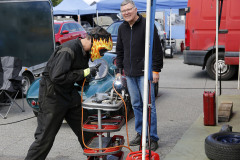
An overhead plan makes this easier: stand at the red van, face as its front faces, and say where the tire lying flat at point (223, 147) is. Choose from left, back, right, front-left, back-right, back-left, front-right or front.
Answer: right

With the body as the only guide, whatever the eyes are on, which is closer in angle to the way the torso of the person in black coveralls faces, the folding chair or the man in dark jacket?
the man in dark jacket

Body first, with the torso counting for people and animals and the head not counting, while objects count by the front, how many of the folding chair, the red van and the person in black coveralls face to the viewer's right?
2

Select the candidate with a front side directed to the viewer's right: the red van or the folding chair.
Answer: the red van

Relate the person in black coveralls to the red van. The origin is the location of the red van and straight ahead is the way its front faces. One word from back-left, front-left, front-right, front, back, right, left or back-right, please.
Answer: right

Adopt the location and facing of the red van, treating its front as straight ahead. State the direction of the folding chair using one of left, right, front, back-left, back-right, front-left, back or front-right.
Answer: back-right

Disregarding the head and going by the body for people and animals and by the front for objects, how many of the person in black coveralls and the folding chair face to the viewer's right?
1

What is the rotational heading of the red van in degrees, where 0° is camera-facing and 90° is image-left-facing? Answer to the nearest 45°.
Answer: approximately 270°

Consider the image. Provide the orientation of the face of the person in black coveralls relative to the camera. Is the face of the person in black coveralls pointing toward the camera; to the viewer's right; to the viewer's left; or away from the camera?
to the viewer's right

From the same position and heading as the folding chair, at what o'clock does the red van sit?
The red van is roughly at 7 o'clock from the folding chair.

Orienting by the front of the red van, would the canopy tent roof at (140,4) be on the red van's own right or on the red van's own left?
on the red van's own left

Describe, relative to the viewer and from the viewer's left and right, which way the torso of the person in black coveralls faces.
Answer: facing to the right of the viewer
